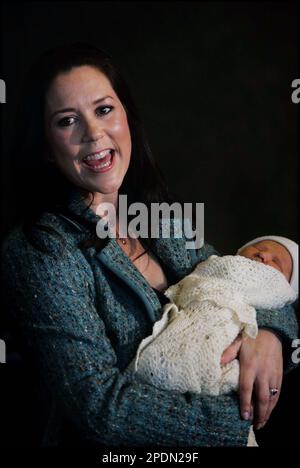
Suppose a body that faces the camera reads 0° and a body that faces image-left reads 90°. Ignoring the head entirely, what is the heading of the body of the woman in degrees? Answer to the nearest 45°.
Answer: approximately 315°
